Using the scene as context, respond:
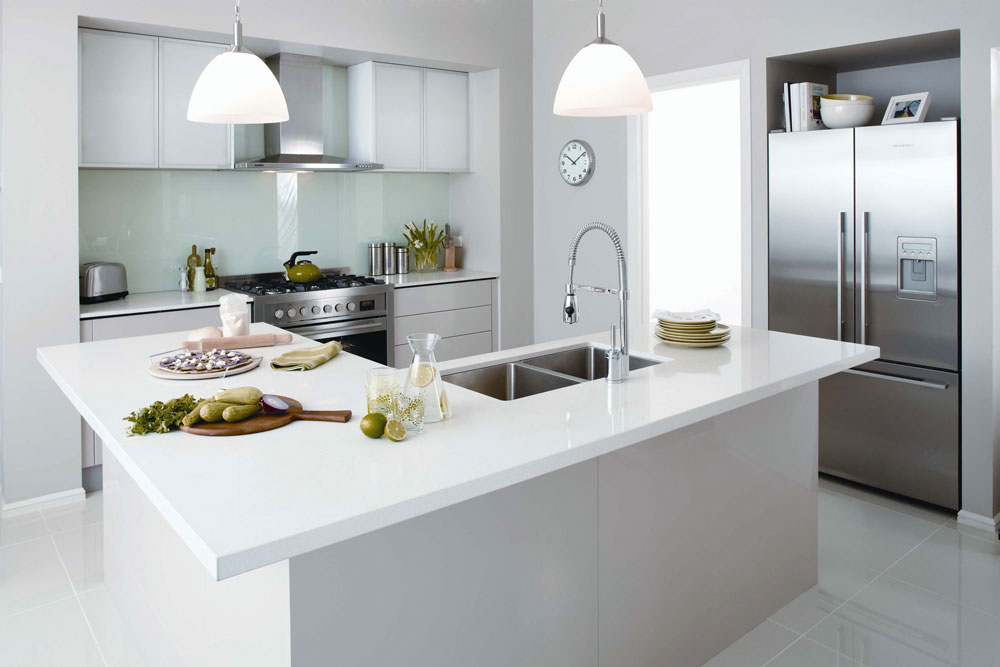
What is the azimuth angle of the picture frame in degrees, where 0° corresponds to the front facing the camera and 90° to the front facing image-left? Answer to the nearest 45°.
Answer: approximately 45°

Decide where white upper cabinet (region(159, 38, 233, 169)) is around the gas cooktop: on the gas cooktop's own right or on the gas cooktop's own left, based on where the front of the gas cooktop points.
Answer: on the gas cooktop's own right

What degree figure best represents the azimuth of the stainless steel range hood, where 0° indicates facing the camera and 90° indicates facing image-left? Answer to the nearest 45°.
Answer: approximately 315°

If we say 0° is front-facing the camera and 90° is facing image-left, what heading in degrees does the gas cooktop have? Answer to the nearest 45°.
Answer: approximately 315°

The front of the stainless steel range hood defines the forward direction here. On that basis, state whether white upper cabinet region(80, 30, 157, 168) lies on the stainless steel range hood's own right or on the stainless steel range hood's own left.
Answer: on the stainless steel range hood's own right

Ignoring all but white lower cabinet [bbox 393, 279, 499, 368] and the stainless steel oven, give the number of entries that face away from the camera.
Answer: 0

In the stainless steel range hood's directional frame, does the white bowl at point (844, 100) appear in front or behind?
in front
